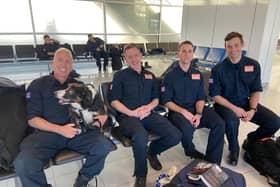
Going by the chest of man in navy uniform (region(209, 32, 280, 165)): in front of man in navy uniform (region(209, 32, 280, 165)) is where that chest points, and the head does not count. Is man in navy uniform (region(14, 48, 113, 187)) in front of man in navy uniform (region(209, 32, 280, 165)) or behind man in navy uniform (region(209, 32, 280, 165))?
in front

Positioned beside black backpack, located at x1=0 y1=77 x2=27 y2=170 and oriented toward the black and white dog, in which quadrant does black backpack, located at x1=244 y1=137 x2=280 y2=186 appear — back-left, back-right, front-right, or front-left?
front-right

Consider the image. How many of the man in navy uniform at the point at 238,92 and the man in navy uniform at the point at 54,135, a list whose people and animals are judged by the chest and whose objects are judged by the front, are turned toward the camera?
2

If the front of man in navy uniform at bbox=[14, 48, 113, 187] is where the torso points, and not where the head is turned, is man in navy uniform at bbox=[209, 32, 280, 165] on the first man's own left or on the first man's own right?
on the first man's own left

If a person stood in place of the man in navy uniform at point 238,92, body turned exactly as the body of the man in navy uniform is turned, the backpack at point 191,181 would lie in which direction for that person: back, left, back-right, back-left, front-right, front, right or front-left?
front

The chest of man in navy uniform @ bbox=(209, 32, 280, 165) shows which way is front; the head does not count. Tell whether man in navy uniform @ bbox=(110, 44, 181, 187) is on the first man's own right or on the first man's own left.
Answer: on the first man's own right

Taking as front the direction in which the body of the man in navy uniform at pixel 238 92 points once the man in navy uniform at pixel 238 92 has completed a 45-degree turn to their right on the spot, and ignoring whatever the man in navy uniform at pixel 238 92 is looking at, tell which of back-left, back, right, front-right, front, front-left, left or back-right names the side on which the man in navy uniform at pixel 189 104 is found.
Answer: front

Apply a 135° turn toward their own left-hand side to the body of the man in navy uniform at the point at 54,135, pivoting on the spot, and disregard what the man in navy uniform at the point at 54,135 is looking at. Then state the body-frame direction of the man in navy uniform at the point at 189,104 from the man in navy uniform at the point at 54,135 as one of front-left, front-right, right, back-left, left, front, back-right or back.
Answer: front-right

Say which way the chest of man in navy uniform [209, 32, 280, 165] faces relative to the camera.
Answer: toward the camera

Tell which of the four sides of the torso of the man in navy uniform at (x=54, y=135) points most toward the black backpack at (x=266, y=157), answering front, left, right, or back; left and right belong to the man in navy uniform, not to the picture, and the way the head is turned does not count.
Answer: left

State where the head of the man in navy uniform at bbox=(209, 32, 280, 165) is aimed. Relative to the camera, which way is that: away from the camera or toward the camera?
toward the camera

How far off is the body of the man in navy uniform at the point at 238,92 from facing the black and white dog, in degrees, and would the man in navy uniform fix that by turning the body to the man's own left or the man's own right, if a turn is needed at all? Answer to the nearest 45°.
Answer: approximately 45° to the man's own right
